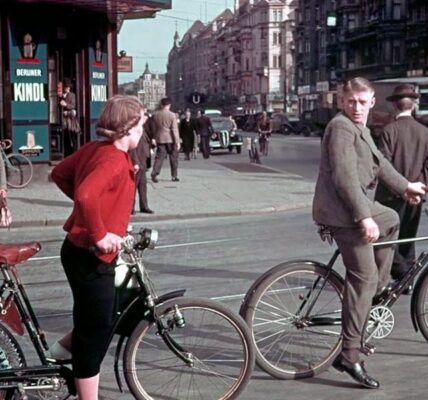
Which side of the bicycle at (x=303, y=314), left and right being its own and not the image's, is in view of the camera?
right

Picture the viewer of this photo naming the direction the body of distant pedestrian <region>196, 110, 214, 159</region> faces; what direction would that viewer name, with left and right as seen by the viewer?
facing away from the viewer

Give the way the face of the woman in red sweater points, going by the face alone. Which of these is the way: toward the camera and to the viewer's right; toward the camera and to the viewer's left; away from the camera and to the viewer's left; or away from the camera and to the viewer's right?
away from the camera and to the viewer's right

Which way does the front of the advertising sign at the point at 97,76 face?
toward the camera

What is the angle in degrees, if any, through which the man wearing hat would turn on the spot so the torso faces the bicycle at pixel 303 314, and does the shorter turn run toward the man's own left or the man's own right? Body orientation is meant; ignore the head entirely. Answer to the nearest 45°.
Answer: approximately 180°

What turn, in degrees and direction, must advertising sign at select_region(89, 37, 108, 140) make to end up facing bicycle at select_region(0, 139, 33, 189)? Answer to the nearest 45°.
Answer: approximately 45° to its right

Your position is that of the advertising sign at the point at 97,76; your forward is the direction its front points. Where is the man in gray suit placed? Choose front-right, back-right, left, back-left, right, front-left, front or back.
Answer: front

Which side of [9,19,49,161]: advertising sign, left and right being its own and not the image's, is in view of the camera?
front
